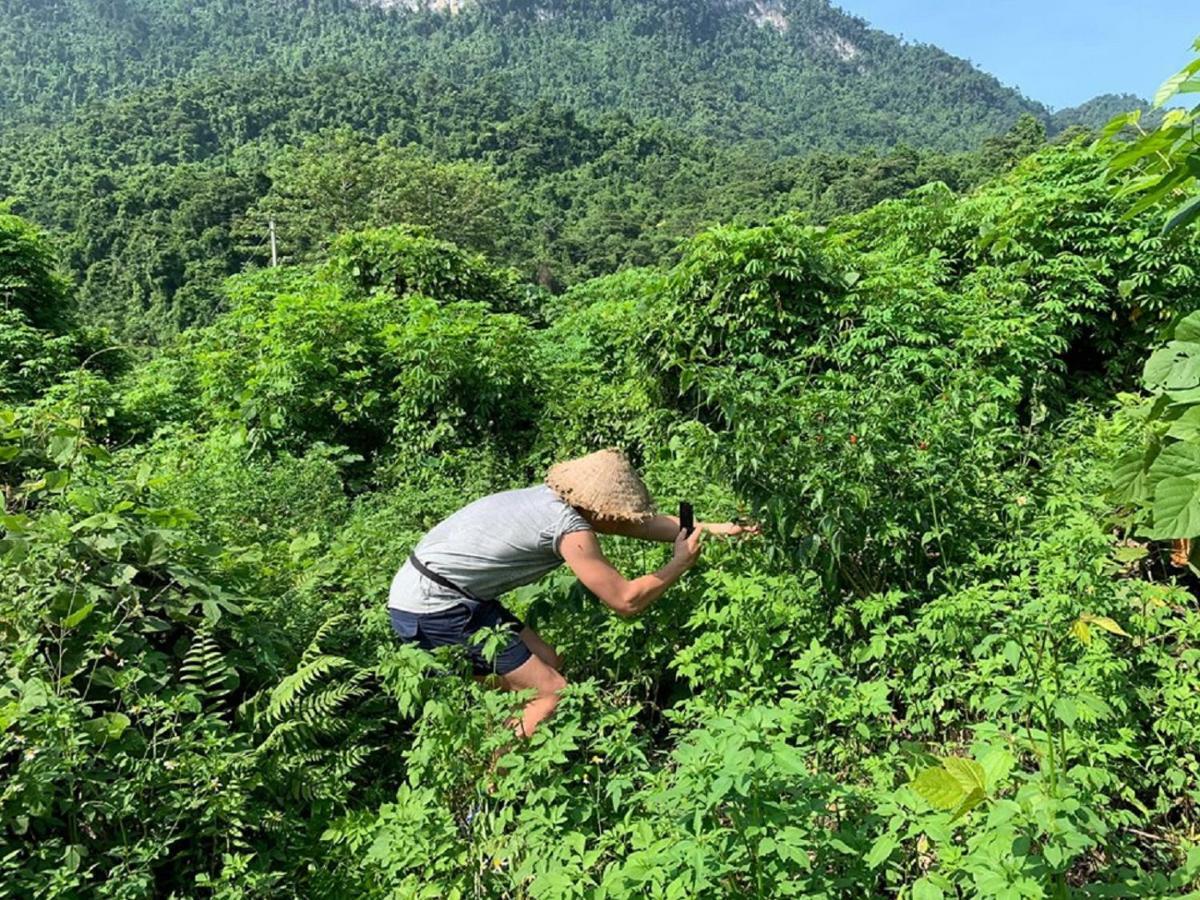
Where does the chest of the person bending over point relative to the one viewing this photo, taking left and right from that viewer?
facing to the right of the viewer

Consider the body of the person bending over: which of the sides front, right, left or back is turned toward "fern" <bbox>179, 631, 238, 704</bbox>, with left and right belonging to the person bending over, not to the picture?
back
